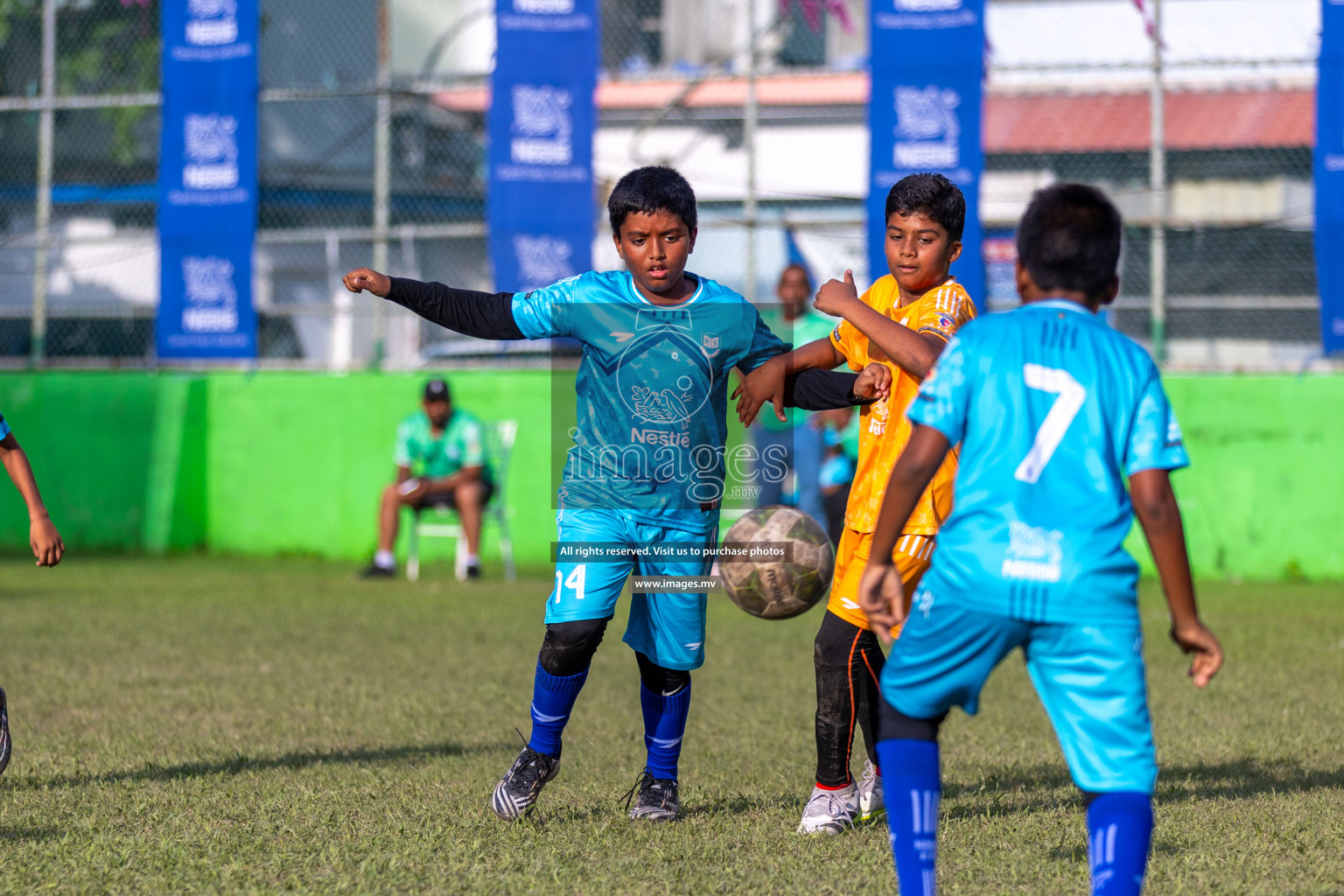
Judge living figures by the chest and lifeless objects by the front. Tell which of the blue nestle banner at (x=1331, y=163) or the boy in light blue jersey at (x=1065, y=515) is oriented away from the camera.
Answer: the boy in light blue jersey

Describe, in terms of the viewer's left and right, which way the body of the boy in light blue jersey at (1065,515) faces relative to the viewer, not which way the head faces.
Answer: facing away from the viewer

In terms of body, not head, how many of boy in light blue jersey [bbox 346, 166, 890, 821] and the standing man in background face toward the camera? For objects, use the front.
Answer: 2

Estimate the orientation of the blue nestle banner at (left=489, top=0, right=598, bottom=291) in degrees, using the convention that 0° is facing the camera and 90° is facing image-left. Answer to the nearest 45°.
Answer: approximately 0°

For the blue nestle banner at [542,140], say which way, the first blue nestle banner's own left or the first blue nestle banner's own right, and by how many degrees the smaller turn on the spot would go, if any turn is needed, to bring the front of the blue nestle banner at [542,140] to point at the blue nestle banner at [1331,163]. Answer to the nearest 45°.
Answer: approximately 90° to the first blue nestle banner's own left

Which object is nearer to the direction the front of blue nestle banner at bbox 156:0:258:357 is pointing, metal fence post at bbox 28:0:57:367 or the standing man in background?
the standing man in background

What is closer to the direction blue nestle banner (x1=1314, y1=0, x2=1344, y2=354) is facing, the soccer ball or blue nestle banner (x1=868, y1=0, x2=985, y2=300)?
the soccer ball

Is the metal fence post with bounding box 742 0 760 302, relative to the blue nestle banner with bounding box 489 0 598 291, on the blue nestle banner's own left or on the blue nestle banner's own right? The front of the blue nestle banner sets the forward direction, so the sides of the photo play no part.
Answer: on the blue nestle banner's own left

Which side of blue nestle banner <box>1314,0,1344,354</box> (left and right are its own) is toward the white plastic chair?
right
